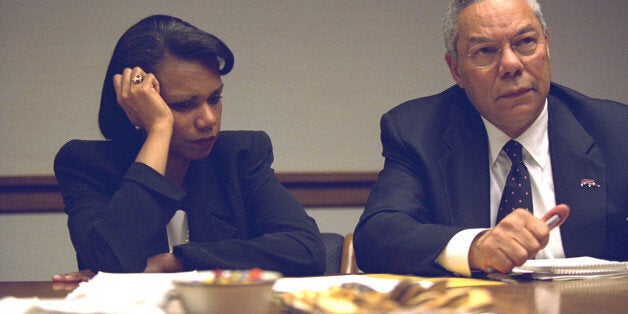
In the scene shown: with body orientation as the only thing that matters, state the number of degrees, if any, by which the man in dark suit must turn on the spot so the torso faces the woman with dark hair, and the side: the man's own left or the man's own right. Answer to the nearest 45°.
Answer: approximately 90° to the man's own right

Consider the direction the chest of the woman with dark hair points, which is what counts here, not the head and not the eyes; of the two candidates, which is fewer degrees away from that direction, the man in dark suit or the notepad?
the notepad

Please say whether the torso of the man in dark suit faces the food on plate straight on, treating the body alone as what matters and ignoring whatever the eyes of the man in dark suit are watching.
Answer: yes

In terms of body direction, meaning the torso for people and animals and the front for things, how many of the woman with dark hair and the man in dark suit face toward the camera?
2

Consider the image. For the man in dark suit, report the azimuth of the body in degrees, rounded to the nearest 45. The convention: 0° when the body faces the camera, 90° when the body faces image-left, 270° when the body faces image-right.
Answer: approximately 0°

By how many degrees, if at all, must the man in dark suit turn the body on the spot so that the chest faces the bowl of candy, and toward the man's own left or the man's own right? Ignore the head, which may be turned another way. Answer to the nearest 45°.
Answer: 0° — they already face it
